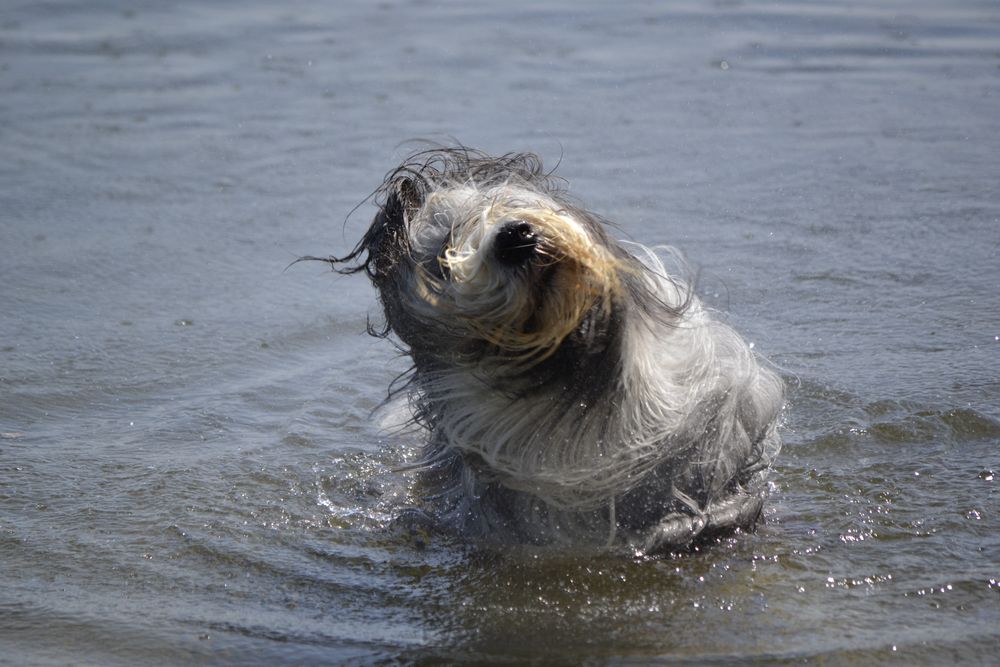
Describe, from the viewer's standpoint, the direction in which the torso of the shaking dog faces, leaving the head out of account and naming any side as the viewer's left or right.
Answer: facing the viewer and to the left of the viewer
